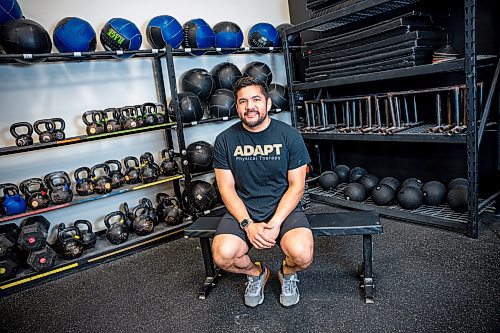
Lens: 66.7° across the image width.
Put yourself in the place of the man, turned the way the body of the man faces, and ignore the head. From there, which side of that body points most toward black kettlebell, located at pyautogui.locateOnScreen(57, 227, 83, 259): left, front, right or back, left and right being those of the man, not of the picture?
right

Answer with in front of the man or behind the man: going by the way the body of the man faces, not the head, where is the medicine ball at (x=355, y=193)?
behind

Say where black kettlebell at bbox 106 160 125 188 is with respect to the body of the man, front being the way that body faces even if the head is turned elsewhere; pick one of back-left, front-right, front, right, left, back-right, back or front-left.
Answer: back-right

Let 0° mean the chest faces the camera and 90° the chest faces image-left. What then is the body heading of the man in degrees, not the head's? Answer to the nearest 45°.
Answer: approximately 0°

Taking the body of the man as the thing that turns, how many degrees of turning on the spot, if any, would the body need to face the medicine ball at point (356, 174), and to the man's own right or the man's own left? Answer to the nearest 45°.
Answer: approximately 135° to the man's own left

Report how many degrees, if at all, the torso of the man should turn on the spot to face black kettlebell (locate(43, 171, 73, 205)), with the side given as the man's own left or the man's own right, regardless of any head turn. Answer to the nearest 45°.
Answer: approximately 135° to the man's own right

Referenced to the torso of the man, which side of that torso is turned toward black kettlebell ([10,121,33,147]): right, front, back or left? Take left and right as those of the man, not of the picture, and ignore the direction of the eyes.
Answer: right

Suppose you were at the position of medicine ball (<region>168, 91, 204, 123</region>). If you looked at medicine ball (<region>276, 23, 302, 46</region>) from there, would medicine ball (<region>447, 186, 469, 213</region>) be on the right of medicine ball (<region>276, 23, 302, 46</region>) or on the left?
right

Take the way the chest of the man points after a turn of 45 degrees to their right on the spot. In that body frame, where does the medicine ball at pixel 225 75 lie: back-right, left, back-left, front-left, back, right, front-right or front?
back-right

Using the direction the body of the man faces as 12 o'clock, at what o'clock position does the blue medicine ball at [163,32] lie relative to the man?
The blue medicine ball is roughly at 5 o'clock from the man.

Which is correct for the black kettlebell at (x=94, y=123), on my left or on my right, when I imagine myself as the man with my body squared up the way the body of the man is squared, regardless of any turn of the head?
on my right

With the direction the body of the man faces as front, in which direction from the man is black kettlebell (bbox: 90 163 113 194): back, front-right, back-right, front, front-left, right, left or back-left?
back-right
